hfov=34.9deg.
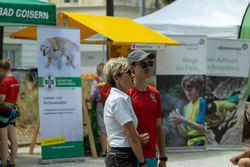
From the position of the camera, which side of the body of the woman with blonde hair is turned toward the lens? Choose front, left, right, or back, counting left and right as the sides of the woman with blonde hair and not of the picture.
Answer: right

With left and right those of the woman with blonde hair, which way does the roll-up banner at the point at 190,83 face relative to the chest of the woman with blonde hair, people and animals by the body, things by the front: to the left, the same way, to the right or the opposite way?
to the right

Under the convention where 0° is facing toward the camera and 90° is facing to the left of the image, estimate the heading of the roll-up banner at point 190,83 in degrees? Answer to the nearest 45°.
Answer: approximately 0°

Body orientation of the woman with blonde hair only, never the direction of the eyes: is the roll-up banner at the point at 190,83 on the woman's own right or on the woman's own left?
on the woman's own left

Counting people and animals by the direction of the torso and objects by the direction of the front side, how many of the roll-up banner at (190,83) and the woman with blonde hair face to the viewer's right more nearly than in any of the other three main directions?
1

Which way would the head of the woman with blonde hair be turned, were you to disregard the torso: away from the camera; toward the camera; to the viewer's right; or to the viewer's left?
to the viewer's right
